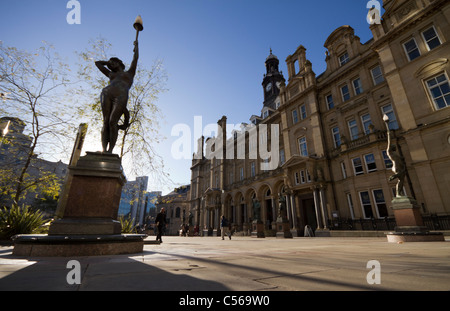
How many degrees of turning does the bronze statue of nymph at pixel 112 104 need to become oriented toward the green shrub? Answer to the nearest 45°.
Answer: approximately 135° to its right

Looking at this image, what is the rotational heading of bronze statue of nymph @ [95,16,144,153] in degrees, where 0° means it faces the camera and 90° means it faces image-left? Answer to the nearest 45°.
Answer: approximately 0°

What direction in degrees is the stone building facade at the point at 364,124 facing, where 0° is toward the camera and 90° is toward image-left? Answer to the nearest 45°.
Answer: approximately 45°

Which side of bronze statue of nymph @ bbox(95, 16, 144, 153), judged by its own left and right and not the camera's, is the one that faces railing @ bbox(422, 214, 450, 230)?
left

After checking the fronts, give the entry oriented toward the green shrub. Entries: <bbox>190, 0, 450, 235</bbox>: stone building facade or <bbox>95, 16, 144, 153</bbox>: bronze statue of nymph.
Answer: the stone building facade

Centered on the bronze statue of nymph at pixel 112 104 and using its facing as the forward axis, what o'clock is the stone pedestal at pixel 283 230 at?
The stone pedestal is roughly at 8 o'clock from the bronze statue of nymph.

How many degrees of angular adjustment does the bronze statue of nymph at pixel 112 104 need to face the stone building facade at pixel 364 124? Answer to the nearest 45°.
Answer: approximately 90° to its left

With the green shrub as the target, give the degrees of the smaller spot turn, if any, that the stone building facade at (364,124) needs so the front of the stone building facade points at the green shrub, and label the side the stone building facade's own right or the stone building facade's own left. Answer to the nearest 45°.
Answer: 0° — it already faces it
